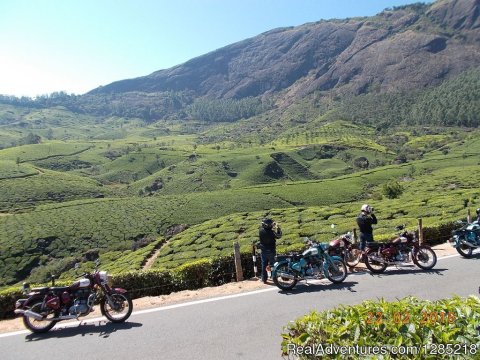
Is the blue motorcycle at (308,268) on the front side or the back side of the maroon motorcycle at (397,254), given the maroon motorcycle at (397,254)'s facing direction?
on the back side

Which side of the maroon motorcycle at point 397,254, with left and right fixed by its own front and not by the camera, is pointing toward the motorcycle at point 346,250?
back

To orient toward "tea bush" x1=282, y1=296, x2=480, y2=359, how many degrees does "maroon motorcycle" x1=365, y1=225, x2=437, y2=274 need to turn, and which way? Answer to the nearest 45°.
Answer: approximately 90° to its right

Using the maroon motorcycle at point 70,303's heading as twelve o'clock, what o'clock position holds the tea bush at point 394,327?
The tea bush is roughly at 2 o'clock from the maroon motorcycle.

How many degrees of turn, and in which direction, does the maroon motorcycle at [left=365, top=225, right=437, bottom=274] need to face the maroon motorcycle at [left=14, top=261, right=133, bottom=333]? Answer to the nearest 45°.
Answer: approximately 135° to its right

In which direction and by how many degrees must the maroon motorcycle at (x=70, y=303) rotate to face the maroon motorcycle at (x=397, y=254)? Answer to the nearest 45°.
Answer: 0° — it already faces it

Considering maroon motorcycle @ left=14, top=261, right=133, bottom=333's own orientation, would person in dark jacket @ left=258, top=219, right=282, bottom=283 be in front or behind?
in front

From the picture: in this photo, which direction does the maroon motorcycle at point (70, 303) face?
to the viewer's right

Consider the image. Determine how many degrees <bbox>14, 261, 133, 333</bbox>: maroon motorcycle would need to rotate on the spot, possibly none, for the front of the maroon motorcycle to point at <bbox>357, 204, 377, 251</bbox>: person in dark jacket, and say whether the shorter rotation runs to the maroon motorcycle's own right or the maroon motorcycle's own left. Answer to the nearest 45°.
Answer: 0° — it already faces them

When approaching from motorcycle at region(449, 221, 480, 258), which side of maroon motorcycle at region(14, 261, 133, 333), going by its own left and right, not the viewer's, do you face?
front

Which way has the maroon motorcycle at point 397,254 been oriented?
to the viewer's right

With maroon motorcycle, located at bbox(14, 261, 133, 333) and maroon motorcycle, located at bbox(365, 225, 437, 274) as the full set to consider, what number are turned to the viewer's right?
2
